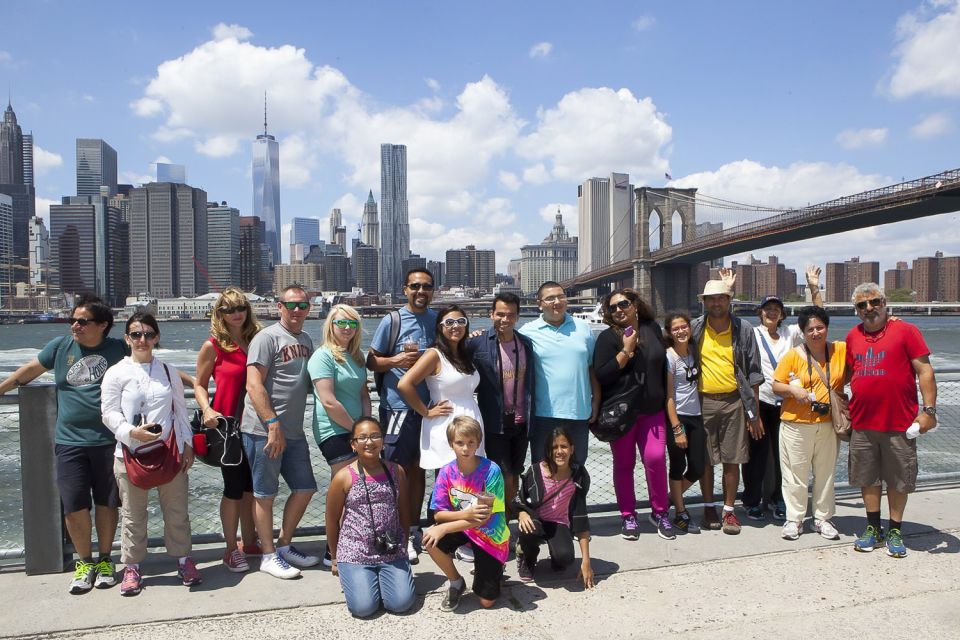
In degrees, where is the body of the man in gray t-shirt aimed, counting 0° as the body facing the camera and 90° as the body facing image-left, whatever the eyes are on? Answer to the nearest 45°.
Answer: approximately 315°

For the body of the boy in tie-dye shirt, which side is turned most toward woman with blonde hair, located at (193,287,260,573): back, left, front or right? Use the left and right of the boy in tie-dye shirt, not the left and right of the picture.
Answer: right

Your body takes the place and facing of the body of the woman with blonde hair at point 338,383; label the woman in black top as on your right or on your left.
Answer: on your left

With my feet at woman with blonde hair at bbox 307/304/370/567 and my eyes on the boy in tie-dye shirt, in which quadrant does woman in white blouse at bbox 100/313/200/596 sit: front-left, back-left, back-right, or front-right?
back-right
